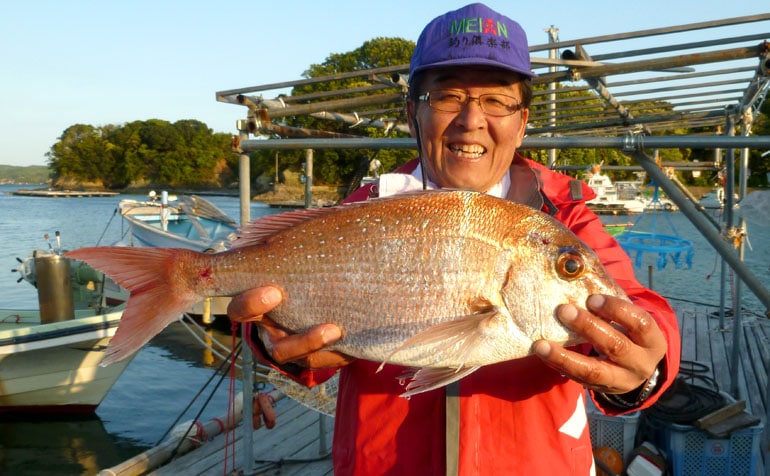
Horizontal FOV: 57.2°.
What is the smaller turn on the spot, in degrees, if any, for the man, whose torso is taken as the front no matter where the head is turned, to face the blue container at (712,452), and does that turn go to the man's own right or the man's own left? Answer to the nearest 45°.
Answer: approximately 135° to the man's own left

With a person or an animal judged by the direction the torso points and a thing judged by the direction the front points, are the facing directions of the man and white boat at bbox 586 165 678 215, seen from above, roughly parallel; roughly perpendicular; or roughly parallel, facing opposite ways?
roughly perpendicular

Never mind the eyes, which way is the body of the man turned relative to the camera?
toward the camera

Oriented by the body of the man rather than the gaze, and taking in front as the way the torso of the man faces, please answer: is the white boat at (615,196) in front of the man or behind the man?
behind
